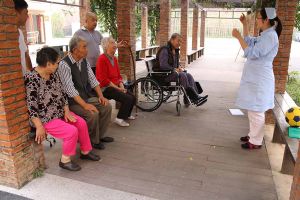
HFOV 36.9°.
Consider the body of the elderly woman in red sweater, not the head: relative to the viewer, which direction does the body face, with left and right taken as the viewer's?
facing the viewer and to the right of the viewer

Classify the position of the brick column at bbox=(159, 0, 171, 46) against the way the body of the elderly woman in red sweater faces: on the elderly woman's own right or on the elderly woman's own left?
on the elderly woman's own left

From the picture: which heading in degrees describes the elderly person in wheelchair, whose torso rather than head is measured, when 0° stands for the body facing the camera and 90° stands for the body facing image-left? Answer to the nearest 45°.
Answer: approximately 315°

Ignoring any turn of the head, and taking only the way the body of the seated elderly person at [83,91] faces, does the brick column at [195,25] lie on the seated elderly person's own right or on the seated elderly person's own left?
on the seated elderly person's own left

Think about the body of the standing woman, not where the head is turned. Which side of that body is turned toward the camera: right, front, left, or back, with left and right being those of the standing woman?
left

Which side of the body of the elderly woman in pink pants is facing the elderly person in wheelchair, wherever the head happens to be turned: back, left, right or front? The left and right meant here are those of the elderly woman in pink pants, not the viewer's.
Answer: left

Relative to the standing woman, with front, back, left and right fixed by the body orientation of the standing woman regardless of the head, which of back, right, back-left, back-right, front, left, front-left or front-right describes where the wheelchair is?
front-right

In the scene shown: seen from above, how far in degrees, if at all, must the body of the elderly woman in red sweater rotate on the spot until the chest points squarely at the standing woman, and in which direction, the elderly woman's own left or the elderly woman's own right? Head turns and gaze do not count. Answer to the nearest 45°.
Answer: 0° — they already face them

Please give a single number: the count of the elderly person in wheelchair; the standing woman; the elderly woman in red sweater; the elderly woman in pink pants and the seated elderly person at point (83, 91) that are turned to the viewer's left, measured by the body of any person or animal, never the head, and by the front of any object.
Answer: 1

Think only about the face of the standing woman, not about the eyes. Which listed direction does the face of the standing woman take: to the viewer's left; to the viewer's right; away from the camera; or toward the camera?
to the viewer's left

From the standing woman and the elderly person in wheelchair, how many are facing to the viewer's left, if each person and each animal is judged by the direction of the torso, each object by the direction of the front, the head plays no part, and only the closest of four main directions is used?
1
